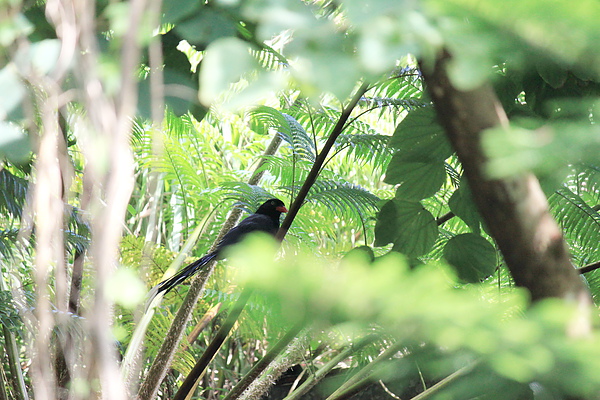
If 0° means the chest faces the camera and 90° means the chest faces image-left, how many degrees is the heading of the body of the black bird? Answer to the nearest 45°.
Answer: approximately 270°

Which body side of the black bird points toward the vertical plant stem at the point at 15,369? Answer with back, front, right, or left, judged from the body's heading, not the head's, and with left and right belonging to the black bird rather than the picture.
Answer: back

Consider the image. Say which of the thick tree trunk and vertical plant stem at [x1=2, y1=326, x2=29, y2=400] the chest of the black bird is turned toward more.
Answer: the thick tree trunk
